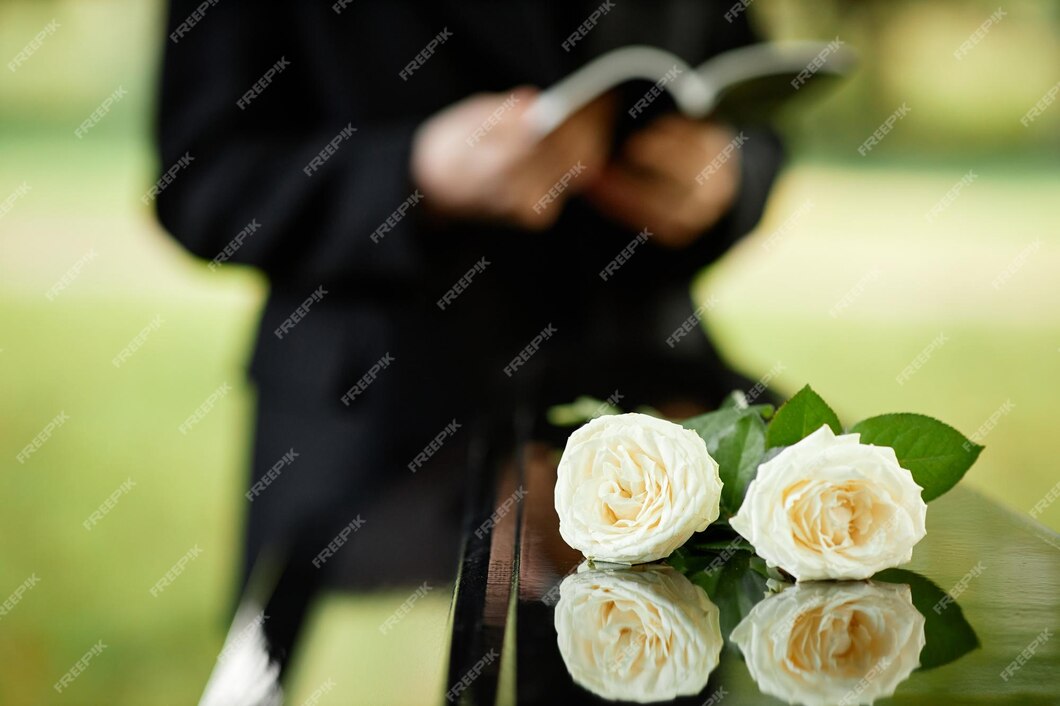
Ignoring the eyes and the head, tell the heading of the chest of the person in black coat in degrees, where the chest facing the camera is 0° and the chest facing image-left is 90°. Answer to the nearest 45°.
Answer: approximately 315°

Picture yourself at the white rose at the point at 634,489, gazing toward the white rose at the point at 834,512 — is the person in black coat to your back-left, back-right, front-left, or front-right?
back-left

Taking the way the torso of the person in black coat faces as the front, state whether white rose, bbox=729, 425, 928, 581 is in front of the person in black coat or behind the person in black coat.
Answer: in front
